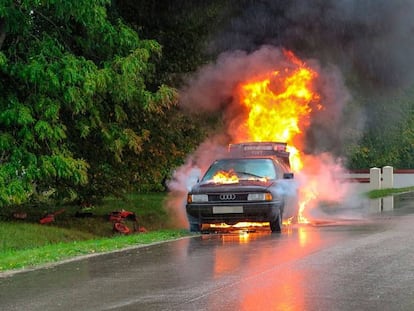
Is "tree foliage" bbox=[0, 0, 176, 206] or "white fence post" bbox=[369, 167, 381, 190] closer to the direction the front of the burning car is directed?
the tree foliage

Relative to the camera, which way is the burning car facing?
toward the camera

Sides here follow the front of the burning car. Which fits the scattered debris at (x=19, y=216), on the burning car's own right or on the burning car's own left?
on the burning car's own right

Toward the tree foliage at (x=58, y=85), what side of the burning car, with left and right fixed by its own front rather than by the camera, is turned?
right

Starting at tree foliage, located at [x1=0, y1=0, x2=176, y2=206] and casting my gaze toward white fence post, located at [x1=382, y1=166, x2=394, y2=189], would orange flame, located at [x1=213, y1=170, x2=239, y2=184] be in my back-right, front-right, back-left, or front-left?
front-right

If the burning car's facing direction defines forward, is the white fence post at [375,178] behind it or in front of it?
behind
